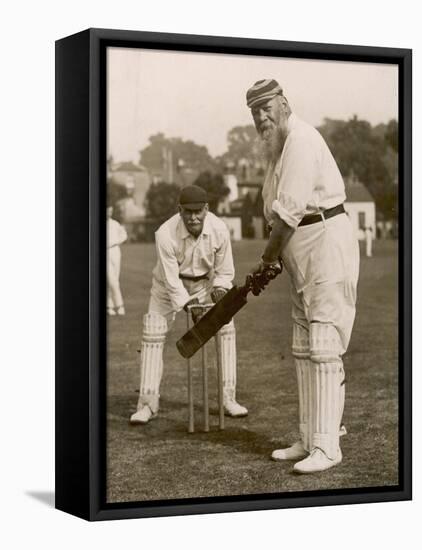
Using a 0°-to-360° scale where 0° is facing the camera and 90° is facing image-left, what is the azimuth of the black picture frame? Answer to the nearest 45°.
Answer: approximately 315°
